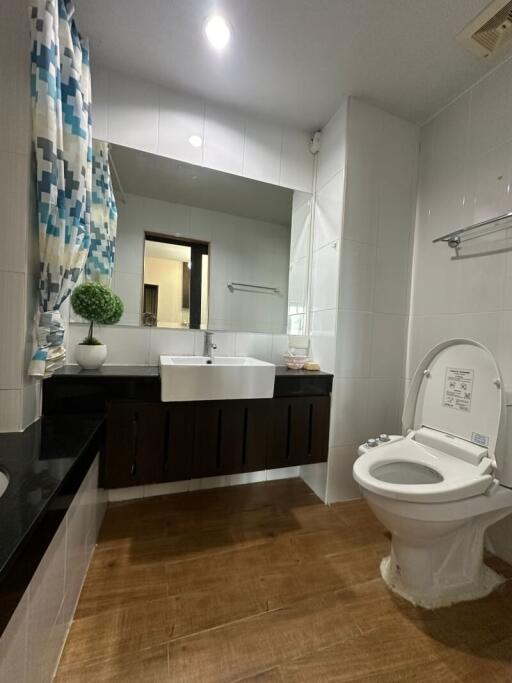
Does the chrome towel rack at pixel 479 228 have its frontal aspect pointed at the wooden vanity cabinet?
yes

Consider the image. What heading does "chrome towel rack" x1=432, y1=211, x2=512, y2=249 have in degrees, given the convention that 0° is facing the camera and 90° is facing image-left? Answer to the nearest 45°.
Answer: approximately 45°

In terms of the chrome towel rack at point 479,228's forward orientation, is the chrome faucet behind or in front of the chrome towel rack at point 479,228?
in front

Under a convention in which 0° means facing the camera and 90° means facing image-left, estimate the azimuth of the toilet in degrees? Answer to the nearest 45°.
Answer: approximately 45°

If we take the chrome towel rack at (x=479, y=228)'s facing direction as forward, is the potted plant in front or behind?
in front

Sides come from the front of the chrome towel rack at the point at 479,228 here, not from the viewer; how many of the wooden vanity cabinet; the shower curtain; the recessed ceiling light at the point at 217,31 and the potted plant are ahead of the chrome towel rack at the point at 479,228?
4

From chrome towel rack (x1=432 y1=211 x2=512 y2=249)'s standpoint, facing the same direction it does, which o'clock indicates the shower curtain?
The shower curtain is roughly at 12 o'clock from the chrome towel rack.

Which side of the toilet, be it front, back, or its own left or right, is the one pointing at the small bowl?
right

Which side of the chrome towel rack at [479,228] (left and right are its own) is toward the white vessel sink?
front

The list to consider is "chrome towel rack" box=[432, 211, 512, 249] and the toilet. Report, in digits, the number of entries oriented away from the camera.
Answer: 0

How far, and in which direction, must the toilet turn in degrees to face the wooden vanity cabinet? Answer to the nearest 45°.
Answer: approximately 45° to its right
